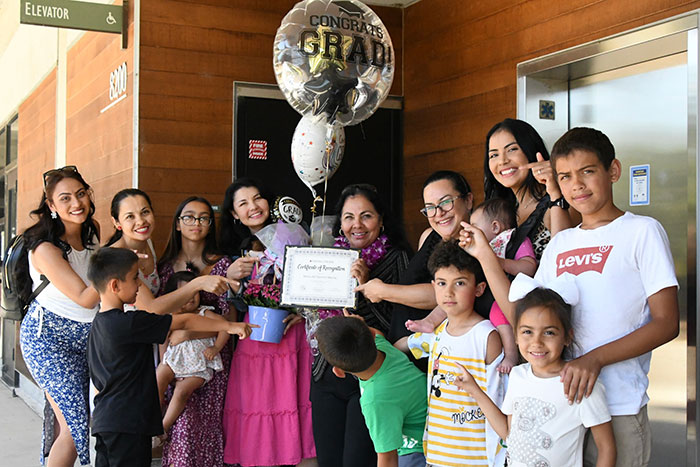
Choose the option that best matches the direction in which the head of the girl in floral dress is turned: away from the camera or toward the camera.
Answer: toward the camera

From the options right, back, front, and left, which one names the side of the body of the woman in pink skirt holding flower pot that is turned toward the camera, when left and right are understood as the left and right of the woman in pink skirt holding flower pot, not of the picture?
front

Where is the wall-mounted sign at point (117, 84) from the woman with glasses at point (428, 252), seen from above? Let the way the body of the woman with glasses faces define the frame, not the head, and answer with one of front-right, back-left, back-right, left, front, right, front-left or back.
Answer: right

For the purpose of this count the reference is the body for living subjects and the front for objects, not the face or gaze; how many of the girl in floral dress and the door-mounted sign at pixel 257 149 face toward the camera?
2

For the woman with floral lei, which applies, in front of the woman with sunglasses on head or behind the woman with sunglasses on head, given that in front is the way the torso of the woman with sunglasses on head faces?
in front

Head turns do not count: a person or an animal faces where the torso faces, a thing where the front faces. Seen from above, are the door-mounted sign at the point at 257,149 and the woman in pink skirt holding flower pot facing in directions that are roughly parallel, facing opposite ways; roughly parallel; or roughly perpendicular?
roughly parallel

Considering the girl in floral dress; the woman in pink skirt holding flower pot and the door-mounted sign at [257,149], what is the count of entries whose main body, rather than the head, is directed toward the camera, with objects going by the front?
3

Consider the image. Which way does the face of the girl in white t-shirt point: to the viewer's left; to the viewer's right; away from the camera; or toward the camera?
toward the camera

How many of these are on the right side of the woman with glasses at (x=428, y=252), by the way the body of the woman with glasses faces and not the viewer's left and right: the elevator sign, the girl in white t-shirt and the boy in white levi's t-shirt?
1

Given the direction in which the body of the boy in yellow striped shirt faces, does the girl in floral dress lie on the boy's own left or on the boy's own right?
on the boy's own right

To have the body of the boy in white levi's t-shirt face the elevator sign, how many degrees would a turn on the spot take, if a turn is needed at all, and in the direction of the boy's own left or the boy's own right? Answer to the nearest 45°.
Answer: approximately 90° to the boy's own right

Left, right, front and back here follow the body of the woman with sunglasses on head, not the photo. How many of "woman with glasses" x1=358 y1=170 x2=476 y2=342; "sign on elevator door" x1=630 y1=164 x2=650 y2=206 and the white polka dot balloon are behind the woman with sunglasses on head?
0

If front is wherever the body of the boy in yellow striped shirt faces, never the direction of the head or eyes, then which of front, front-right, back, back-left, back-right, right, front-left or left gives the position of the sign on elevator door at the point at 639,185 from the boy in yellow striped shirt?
back

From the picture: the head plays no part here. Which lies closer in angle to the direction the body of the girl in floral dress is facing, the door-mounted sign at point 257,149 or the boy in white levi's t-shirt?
the boy in white levi's t-shirt

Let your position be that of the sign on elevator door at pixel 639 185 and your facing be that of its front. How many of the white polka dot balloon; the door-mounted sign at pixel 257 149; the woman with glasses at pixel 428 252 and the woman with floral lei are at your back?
0
